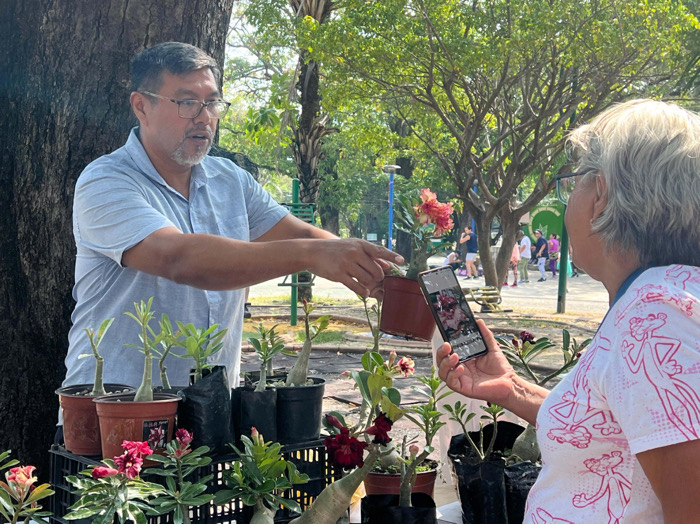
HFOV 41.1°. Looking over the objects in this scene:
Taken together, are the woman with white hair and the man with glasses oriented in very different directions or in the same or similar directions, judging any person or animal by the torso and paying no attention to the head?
very different directions

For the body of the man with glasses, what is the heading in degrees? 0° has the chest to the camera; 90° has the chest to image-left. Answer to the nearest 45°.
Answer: approximately 315°

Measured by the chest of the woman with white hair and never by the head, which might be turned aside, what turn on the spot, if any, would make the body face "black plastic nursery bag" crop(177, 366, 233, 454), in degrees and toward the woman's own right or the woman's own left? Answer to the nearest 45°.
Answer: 0° — they already face it

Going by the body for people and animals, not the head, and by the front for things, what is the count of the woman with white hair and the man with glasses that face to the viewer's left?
1

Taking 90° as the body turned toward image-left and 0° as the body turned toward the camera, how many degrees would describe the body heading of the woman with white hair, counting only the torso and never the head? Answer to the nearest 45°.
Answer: approximately 90°

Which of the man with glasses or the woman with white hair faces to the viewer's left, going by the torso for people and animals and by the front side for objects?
the woman with white hair

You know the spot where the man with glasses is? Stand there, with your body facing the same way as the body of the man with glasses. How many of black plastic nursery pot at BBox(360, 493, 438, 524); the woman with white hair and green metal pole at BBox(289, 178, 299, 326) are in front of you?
2

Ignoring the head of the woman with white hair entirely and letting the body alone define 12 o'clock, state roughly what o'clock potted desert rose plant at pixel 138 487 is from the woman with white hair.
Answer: The potted desert rose plant is roughly at 12 o'clock from the woman with white hair.

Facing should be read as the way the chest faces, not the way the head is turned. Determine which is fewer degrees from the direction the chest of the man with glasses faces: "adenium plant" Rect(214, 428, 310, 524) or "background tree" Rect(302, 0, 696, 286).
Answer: the adenium plant

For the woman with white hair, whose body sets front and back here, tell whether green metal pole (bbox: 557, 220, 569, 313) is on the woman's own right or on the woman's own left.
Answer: on the woman's own right

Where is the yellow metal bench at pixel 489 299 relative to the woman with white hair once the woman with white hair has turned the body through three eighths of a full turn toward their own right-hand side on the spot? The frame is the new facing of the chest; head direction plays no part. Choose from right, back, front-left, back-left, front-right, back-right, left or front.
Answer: front-left

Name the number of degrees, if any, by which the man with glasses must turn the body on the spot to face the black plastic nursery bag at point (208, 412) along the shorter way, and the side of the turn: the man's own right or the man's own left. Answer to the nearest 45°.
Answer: approximately 45° to the man's own right

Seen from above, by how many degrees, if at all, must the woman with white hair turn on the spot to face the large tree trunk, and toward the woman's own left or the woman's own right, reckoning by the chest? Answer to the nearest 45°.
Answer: approximately 45° to the woman's own right
